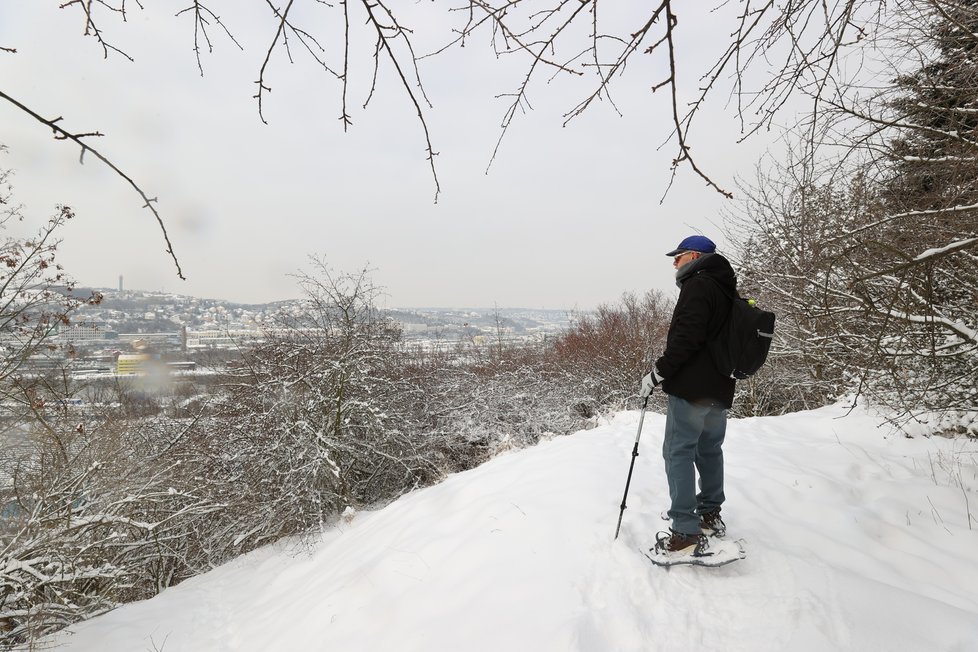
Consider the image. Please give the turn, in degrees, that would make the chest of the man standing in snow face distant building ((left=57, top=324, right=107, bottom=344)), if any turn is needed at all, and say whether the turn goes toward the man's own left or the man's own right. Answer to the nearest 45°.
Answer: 0° — they already face it

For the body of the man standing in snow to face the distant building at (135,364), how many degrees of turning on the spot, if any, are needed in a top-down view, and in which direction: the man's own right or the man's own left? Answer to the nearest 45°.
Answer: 0° — they already face it

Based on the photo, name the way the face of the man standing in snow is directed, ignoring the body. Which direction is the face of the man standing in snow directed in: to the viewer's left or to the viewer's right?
to the viewer's left

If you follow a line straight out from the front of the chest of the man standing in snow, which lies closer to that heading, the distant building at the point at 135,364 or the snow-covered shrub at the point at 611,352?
the distant building

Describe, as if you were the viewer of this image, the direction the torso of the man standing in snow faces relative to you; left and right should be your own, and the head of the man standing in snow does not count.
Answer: facing to the left of the viewer

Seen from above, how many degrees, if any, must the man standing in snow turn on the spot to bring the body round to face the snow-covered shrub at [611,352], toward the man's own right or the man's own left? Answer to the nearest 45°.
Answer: approximately 90° to the man's own right
